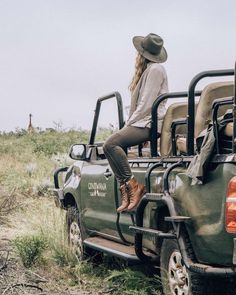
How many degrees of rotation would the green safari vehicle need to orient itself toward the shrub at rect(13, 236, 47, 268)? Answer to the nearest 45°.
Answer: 0° — it already faces it

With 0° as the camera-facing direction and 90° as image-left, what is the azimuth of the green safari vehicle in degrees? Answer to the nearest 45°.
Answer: approximately 135°

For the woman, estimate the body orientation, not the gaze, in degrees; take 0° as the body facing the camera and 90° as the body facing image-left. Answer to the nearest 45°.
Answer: approximately 90°

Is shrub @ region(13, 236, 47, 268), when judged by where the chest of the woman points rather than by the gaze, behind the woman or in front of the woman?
in front
